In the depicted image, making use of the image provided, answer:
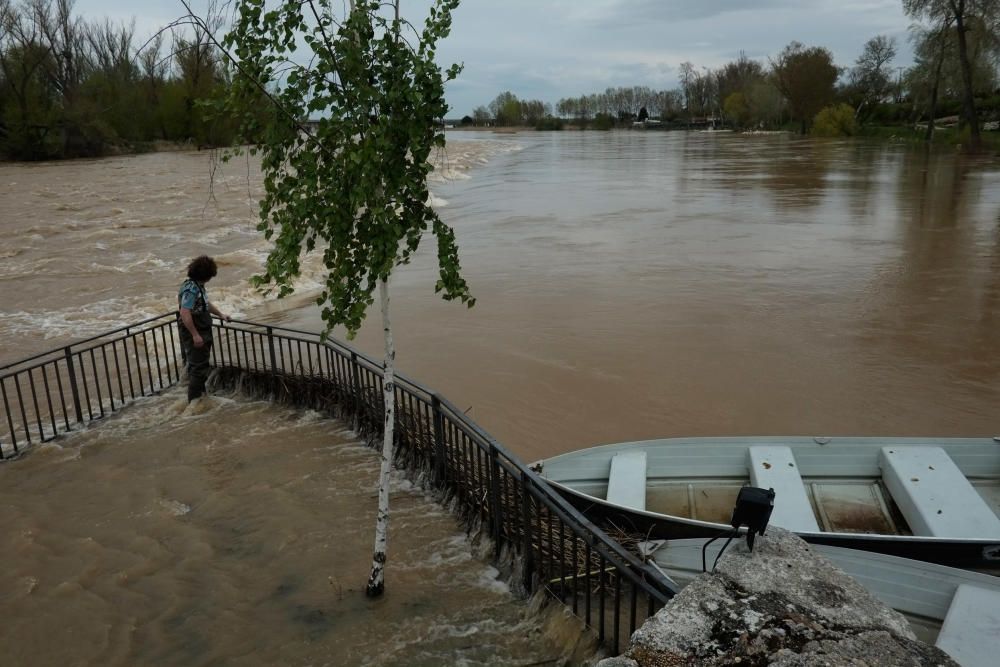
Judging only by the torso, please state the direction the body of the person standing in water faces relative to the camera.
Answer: to the viewer's right

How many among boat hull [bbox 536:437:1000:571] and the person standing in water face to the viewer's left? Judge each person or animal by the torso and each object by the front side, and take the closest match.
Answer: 1

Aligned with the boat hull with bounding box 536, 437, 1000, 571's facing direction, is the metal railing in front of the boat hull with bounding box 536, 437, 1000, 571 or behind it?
in front

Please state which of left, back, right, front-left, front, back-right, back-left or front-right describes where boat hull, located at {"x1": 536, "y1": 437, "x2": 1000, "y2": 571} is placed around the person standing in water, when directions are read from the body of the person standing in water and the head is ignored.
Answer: front-right

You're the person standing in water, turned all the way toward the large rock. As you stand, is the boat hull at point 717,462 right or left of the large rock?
left

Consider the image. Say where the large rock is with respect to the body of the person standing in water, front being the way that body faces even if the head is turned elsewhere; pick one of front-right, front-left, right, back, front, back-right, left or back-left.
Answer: right

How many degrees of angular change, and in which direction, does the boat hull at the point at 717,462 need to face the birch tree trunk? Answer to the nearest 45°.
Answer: approximately 45° to its left

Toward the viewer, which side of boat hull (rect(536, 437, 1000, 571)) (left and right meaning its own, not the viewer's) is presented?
left

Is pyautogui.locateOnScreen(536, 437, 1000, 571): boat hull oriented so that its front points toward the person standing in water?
yes

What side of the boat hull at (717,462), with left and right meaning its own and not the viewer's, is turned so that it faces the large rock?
left
